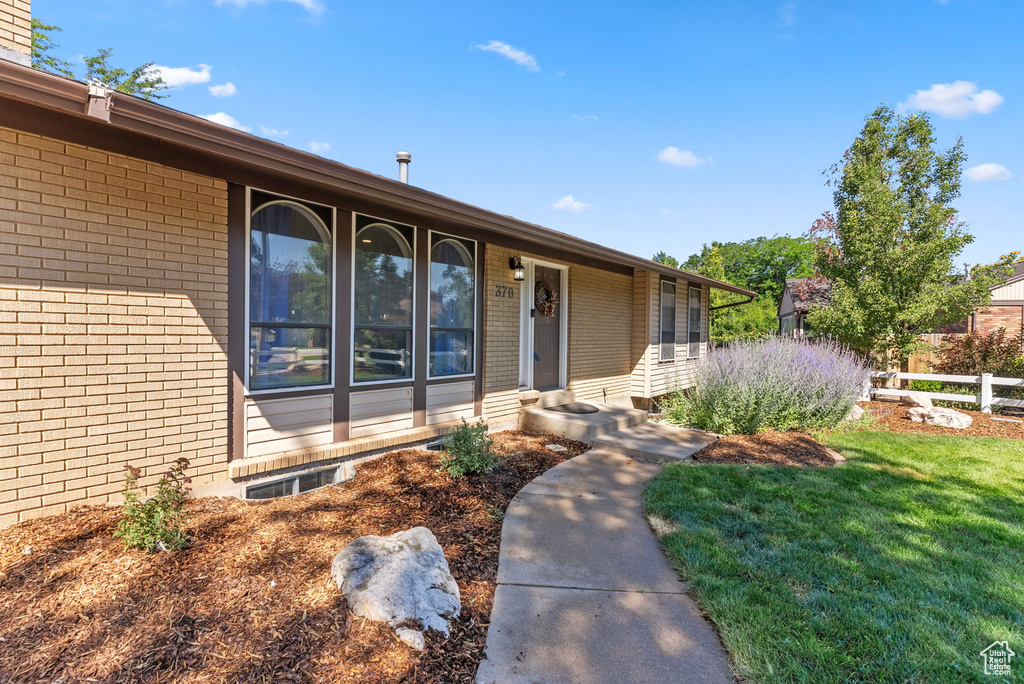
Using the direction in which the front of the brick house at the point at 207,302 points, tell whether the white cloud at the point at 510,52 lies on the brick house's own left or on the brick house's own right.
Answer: on the brick house's own left

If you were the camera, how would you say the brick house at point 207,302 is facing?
facing the viewer and to the right of the viewer

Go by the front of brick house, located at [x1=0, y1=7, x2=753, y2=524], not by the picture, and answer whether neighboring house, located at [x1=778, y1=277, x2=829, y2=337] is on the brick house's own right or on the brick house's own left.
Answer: on the brick house's own left

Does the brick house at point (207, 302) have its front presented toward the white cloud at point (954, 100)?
no

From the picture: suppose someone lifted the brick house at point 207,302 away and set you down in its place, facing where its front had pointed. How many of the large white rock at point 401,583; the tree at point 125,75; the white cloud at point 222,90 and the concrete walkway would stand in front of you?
2

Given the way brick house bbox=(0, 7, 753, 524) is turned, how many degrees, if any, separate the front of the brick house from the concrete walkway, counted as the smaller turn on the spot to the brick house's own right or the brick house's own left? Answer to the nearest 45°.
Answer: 0° — it already faces it

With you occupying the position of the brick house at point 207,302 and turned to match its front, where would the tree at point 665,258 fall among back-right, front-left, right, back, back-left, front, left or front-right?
left

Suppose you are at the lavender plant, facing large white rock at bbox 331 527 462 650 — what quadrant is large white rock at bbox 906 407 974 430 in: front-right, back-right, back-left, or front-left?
back-left

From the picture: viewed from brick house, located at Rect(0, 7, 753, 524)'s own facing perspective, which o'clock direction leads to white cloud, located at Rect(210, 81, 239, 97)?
The white cloud is roughly at 7 o'clock from the brick house.

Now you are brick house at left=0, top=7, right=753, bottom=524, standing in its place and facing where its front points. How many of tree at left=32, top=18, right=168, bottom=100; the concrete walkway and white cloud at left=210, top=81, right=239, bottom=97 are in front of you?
1

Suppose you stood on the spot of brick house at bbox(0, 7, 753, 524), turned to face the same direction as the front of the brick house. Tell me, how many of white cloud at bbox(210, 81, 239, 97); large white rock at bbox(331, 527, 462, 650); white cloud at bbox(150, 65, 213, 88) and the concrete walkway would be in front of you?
2

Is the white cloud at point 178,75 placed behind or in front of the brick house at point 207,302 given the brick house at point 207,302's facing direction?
behind

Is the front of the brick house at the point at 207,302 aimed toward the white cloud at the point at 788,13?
no

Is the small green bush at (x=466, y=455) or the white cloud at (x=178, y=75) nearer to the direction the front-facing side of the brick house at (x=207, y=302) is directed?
the small green bush

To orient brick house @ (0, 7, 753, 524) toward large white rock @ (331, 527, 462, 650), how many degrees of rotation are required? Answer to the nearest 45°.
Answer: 0° — it already faces it

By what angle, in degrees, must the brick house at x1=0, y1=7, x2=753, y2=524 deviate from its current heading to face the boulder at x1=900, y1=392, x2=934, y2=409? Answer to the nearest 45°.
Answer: approximately 45° to its left

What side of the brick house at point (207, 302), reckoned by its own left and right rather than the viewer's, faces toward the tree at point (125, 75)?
back
